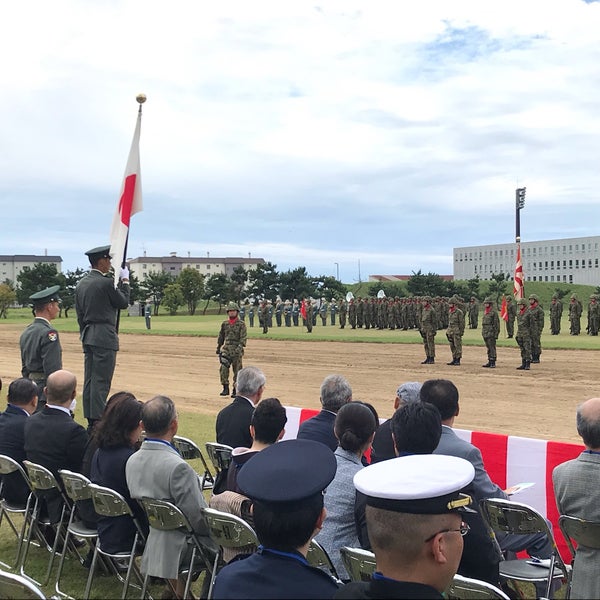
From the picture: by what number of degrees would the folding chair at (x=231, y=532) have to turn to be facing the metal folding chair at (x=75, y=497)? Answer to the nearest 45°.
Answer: approximately 90° to its left

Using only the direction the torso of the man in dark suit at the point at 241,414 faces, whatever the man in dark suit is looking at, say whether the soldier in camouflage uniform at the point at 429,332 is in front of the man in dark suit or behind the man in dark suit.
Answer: in front

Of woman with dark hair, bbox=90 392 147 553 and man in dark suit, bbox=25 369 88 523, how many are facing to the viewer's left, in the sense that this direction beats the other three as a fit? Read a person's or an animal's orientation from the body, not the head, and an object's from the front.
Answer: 0

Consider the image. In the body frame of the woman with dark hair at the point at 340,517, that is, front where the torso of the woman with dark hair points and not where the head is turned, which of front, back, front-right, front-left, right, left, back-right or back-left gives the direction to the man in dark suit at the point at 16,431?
left

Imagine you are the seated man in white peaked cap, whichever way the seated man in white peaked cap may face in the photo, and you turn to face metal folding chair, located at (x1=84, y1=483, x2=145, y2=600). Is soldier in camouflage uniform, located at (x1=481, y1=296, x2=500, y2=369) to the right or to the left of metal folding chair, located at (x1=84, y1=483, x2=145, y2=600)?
right

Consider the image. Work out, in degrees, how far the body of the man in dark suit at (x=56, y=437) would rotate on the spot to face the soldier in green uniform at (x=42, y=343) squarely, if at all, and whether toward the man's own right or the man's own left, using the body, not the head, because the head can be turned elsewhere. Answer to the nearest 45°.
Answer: approximately 45° to the man's own left

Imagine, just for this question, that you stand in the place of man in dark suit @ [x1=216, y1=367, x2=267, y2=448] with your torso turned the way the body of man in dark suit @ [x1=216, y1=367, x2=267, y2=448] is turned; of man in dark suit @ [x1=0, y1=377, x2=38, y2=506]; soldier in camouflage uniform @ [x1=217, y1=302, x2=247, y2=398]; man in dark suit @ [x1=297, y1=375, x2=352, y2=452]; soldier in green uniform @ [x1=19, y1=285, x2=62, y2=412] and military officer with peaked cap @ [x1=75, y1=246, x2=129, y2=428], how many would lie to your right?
1

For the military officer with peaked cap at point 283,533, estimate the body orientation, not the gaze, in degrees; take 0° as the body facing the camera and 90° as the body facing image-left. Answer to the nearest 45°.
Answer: approximately 225°

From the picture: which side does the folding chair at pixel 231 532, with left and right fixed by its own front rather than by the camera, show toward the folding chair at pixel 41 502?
left

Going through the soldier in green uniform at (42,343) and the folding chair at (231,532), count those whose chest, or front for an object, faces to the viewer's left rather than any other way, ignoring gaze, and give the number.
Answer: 0

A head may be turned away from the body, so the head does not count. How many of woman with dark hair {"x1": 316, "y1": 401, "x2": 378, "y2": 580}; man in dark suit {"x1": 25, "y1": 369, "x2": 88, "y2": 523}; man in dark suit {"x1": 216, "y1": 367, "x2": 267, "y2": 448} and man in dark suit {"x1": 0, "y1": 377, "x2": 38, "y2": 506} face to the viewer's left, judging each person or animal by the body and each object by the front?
0

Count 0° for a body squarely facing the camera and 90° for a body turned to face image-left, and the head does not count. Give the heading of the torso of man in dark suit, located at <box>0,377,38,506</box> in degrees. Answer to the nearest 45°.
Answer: approximately 225°

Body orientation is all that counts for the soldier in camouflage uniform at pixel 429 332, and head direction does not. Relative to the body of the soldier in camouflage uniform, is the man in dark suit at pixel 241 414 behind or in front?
in front

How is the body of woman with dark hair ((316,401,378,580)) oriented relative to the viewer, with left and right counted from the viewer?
facing away from the viewer and to the right of the viewer

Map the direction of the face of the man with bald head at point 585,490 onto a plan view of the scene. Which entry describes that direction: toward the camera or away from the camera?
away from the camera
